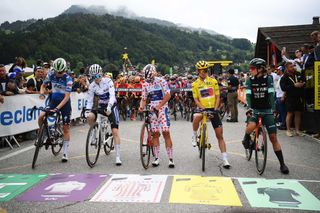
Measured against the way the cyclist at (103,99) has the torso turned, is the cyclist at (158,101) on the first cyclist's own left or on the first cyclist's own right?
on the first cyclist's own left

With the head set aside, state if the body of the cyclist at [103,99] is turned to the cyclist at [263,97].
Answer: no

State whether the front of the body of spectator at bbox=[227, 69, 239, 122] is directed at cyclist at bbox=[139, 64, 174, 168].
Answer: no

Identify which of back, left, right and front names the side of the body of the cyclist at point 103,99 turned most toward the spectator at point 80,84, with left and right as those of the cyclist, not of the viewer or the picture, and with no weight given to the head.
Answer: back

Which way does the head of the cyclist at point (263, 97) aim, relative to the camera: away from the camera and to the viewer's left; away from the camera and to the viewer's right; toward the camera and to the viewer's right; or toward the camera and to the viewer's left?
toward the camera and to the viewer's left

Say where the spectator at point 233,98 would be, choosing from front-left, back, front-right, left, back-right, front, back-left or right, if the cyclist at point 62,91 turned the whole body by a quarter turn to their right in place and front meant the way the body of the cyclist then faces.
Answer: right

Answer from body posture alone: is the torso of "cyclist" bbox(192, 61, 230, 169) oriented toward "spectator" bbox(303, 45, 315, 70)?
no

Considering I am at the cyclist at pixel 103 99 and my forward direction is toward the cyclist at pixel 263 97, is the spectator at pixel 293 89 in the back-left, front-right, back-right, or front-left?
front-left

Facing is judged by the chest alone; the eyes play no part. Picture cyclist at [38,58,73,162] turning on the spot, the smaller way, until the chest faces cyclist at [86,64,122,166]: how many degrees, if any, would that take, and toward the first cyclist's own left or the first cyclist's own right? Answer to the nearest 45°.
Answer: approximately 90° to the first cyclist's own left

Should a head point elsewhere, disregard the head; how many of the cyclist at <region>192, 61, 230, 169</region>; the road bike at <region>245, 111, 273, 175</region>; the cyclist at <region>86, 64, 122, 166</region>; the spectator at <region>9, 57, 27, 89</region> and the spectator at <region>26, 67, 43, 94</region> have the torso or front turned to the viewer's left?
0

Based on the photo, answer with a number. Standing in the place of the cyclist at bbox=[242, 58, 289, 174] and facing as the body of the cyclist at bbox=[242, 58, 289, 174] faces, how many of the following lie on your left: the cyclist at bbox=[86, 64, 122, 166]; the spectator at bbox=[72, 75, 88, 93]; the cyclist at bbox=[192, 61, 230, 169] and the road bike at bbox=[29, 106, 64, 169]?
0

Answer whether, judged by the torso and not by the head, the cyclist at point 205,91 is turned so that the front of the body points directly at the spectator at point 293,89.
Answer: no

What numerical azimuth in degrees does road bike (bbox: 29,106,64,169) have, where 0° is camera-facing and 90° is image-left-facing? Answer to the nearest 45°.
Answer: approximately 45°

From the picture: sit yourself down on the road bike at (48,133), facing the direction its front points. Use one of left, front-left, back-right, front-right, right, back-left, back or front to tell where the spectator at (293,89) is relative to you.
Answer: back-left
